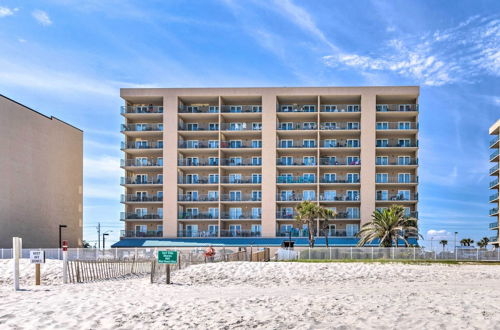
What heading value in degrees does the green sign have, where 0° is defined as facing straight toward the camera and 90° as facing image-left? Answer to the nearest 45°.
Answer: approximately 0°
